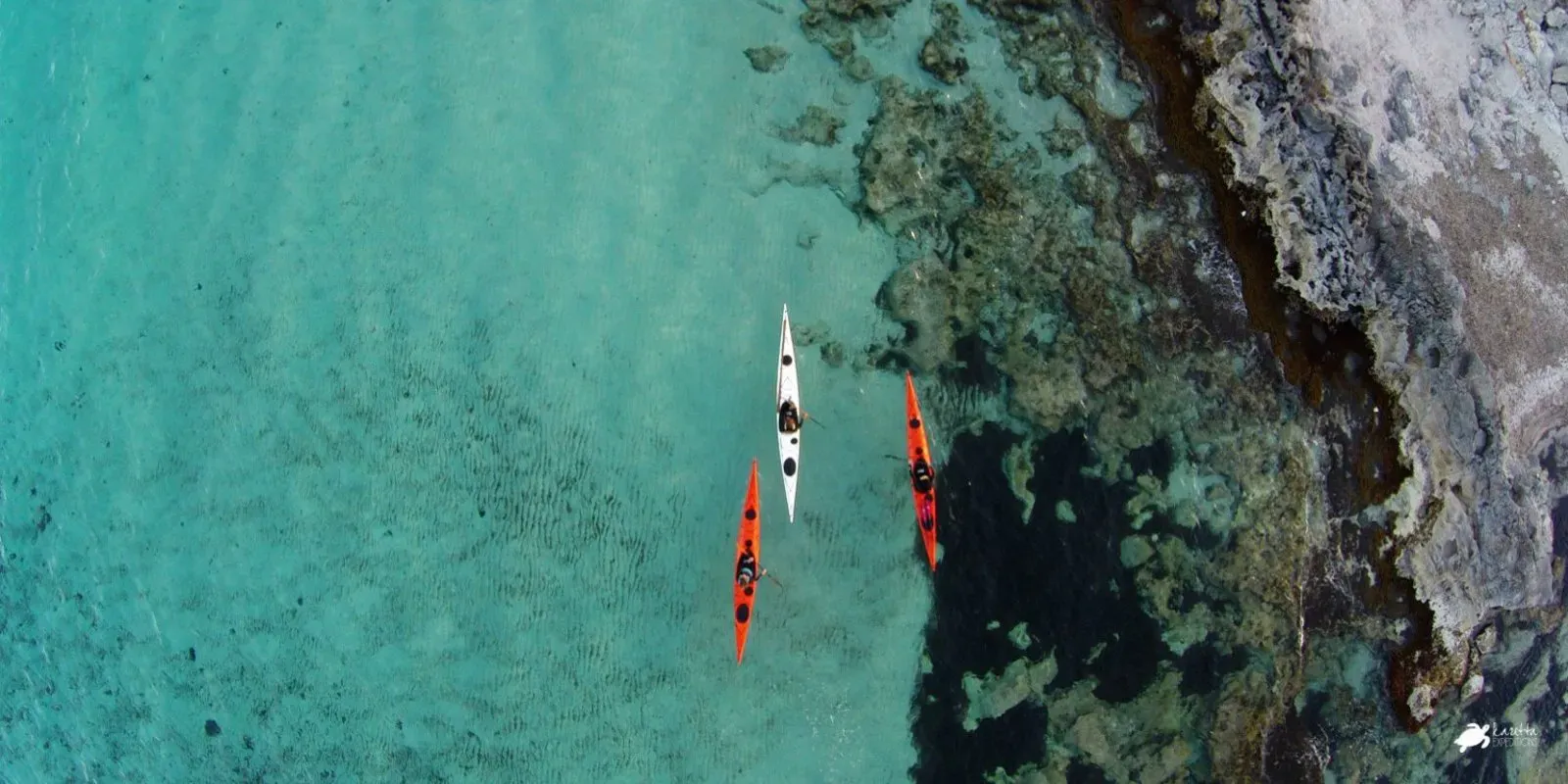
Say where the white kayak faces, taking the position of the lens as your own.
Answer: facing away from the viewer

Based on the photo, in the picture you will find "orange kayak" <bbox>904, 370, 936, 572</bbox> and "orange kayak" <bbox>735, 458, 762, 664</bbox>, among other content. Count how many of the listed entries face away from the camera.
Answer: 2

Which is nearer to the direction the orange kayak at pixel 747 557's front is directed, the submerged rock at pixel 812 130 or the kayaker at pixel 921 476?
the submerged rock

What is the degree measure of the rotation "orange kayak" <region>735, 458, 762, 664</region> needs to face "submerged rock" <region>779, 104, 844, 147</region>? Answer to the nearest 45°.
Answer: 0° — it already faces it

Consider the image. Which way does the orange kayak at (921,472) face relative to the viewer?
away from the camera

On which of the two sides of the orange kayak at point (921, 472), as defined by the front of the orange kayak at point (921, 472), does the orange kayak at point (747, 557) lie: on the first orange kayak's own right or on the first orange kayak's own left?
on the first orange kayak's own left

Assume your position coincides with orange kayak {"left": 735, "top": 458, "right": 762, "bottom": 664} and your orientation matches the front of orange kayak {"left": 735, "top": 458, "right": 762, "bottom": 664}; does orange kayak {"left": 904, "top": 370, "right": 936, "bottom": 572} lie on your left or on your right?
on your right

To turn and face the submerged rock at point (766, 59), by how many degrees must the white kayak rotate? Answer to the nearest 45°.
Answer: approximately 45° to its left

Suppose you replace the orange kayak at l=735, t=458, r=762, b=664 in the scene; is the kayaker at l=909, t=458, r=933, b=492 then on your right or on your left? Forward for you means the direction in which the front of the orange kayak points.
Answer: on your right

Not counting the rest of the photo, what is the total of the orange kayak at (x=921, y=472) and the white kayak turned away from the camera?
2

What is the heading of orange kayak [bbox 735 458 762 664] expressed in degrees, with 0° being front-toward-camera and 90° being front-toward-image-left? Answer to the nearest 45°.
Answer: approximately 180°
